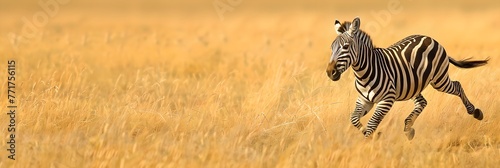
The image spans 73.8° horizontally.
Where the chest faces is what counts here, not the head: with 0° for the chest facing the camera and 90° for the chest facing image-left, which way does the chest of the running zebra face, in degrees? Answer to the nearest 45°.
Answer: approximately 45°
